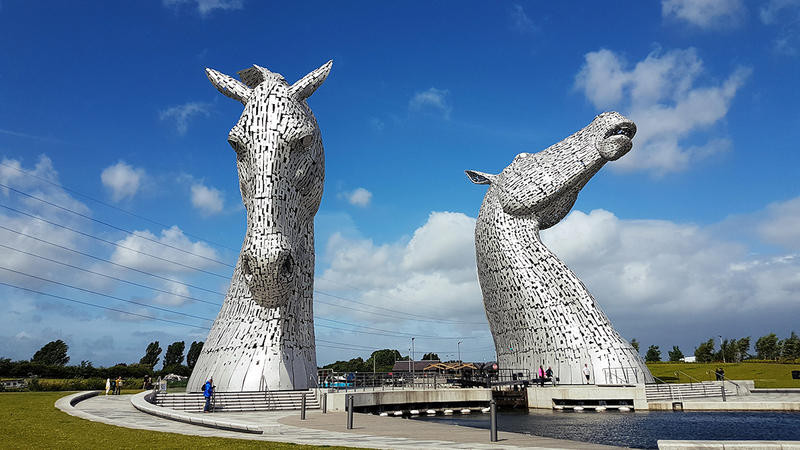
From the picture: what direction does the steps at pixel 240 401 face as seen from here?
toward the camera

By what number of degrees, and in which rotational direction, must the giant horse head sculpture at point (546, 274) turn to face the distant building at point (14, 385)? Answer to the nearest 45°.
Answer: approximately 180°

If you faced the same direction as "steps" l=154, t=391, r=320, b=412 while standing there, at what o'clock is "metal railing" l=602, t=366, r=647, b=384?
The metal railing is roughly at 9 o'clock from the steps.

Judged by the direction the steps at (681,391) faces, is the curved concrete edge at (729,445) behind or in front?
in front

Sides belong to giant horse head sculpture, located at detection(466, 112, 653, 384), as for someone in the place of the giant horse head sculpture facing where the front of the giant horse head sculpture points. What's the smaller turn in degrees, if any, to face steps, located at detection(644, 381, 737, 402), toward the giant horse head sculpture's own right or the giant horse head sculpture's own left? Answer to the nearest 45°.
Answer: approximately 45° to the giant horse head sculpture's own right

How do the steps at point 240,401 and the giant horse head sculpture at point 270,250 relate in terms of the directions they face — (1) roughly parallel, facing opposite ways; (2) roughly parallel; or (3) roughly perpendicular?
roughly parallel

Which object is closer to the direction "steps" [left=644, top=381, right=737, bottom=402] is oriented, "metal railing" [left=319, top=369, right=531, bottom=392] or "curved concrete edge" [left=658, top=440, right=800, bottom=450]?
the curved concrete edge

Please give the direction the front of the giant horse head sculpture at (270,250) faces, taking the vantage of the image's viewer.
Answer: facing the viewer

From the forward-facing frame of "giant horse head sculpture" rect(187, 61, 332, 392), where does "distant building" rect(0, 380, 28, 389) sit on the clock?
The distant building is roughly at 5 o'clock from the giant horse head sculpture.

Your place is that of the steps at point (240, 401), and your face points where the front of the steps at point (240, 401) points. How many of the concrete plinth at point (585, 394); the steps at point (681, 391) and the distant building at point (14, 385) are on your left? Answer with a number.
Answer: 2

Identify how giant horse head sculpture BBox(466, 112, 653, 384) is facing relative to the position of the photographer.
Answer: facing to the right of the viewer

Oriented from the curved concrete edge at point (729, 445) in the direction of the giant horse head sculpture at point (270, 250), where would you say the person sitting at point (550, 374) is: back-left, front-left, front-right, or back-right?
front-right

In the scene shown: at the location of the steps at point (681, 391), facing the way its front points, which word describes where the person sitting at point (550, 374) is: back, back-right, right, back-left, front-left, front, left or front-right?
right

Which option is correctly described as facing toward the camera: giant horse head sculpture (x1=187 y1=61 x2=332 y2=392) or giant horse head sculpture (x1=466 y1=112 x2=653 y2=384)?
giant horse head sculpture (x1=187 y1=61 x2=332 y2=392)

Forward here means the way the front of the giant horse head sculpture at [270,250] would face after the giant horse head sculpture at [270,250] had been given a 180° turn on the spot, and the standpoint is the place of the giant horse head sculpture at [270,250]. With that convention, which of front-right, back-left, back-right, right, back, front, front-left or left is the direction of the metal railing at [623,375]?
right
